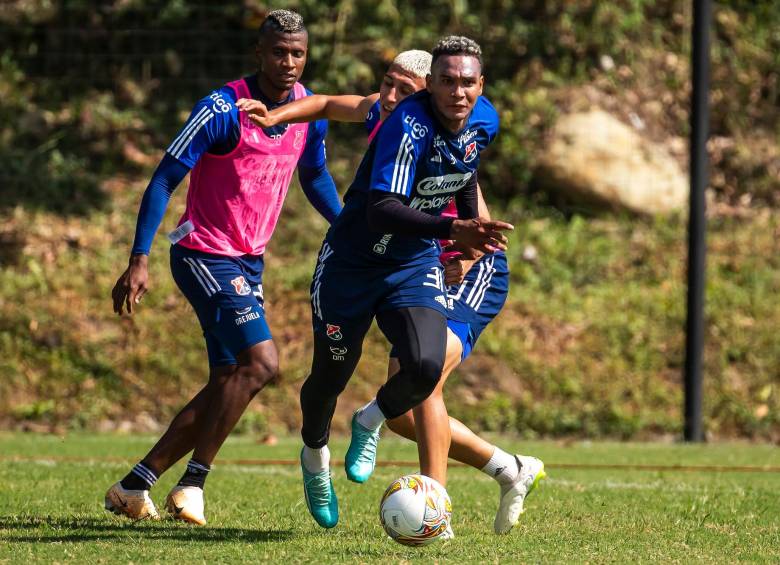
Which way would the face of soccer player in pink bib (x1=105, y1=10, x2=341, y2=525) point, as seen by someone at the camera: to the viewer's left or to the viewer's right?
to the viewer's right

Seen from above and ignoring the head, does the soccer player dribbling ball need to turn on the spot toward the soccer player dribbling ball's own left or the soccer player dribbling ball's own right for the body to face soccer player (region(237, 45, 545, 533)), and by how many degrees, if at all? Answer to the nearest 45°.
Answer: approximately 135° to the soccer player dribbling ball's own left

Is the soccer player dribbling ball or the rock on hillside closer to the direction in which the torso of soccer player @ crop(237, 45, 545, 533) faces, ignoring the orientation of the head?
the soccer player dribbling ball

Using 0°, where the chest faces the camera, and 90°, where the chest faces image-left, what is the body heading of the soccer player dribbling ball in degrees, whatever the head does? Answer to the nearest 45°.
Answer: approximately 315°

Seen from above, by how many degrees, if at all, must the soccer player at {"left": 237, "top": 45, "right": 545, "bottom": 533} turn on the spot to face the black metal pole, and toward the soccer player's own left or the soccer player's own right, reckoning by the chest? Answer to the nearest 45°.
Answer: approximately 180°

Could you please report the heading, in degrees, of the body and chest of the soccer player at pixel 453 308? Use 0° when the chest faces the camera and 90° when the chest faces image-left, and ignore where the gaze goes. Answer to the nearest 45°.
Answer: approximately 45°
